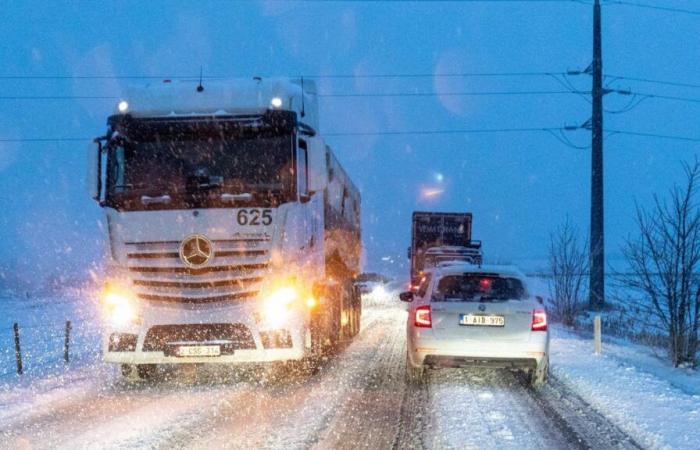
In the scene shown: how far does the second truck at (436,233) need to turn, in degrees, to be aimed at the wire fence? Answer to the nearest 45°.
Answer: approximately 135° to its left

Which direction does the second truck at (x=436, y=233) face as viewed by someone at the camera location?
facing away from the viewer

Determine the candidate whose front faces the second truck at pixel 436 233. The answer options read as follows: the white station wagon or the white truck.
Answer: the white station wagon

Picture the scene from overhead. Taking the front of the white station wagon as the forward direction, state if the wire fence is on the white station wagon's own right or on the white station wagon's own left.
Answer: on the white station wagon's own left

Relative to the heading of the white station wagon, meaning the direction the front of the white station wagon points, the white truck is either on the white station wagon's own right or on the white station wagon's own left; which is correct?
on the white station wagon's own left

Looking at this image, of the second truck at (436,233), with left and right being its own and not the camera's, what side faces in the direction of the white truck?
back

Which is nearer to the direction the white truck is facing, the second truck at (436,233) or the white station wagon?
the white station wagon

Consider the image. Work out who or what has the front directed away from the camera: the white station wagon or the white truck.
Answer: the white station wagon

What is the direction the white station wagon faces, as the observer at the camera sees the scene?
facing away from the viewer
